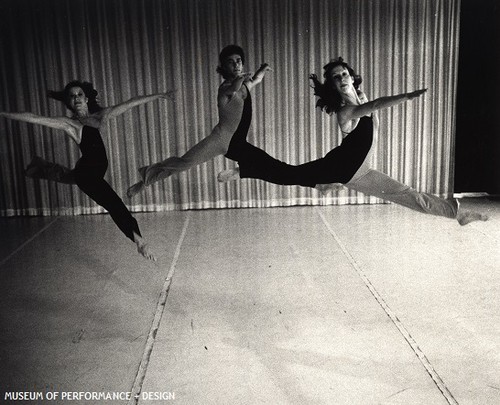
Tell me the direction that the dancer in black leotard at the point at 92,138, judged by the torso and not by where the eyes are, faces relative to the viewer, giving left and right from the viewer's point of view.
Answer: facing the viewer and to the right of the viewer
